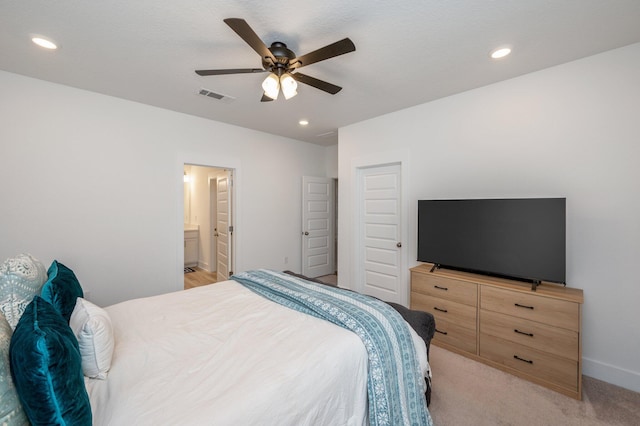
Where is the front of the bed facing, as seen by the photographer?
facing away from the viewer and to the right of the viewer

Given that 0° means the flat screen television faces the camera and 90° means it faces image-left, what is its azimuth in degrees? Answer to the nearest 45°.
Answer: approximately 45°

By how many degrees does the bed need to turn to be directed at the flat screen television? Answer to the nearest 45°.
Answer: approximately 45° to its right

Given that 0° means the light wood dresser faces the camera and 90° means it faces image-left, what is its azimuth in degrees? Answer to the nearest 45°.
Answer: approximately 45°

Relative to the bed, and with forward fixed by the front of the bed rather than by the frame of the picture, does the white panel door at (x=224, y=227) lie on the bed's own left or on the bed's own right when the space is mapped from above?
on the bed's own left
